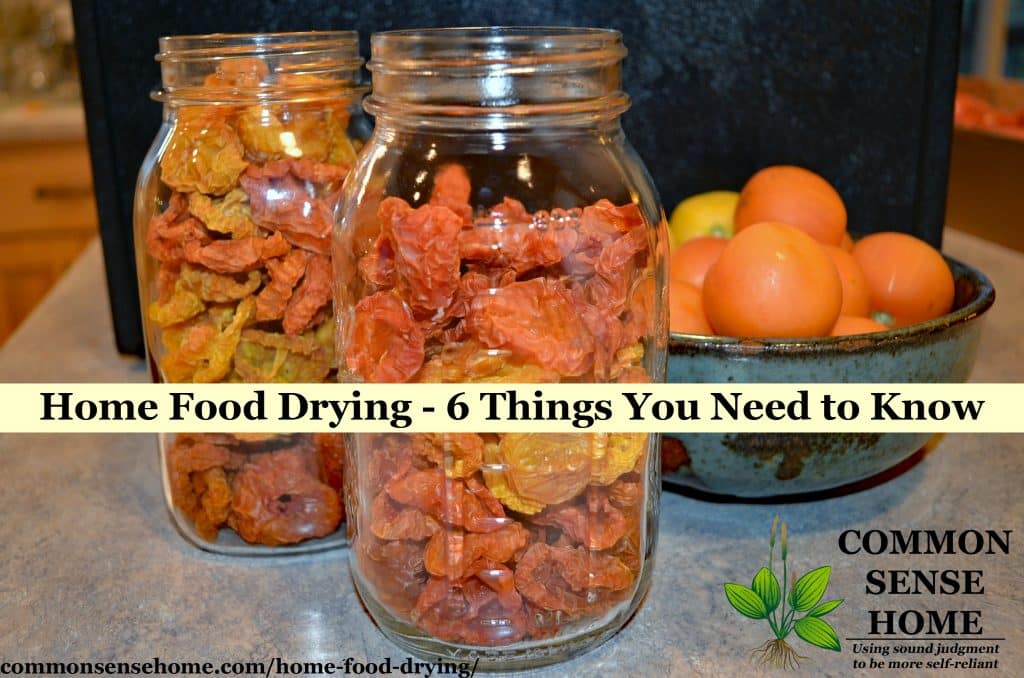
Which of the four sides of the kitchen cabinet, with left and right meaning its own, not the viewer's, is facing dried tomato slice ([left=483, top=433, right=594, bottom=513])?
front

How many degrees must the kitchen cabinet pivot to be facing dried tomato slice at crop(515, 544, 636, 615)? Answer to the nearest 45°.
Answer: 0° — it already faces it

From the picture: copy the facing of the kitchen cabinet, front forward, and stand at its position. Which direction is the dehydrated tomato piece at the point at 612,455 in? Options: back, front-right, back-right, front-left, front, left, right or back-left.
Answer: front

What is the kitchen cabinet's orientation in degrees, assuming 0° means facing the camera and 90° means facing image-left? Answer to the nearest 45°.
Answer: approximately 0°

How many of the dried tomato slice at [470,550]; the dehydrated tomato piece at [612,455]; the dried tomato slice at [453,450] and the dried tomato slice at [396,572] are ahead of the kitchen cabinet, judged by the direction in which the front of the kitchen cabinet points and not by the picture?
4

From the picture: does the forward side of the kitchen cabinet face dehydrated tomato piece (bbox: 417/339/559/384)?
yes

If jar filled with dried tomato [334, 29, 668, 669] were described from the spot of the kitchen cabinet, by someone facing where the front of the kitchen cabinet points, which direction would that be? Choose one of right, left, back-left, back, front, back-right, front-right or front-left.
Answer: front

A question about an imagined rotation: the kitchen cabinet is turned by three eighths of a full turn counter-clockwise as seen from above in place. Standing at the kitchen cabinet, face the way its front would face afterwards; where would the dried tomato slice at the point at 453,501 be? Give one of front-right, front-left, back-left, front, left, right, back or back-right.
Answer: back-right

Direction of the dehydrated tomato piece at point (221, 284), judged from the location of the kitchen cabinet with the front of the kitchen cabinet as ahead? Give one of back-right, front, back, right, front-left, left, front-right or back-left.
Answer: front

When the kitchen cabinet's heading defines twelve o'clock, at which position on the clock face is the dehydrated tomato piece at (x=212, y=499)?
The dehydrated tomato piece is roughly at 12 o'clock from the kitchen cabinet.

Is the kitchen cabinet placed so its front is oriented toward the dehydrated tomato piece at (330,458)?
yes

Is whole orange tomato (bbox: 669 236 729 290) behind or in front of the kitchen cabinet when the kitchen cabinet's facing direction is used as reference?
in front

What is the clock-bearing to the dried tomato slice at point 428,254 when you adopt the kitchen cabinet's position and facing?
The dried tomato slice is roughly at 12 o'clock from the kitchen cabinet.
